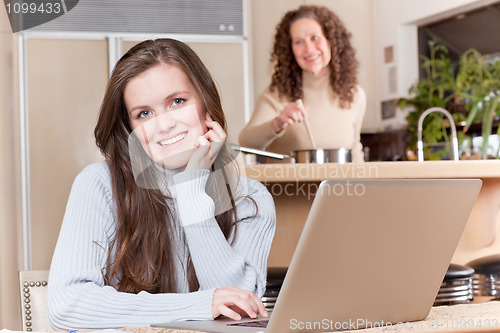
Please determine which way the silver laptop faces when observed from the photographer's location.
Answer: facing away from the viewer and to the left of the viewer

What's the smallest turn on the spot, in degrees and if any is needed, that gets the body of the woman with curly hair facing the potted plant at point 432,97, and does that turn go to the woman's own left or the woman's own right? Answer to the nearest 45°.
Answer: approximately 135° to the woman's own left

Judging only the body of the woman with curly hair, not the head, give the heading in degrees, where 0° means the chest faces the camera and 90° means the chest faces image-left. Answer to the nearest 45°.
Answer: approximately 0°

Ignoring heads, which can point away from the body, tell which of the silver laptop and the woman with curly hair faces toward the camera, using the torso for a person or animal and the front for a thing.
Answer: the woman with curly hair

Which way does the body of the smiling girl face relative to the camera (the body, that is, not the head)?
toward the camera

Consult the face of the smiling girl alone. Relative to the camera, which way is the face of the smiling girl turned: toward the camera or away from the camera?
toward the camera

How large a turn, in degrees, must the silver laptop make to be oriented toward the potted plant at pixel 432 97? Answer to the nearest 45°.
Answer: approximately 45° to its right

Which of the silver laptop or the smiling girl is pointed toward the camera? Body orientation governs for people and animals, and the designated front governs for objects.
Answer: the smiling girl

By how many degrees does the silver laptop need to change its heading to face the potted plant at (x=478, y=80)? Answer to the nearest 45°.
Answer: approximately 45° to its right

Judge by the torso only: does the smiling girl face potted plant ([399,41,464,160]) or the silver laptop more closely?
the silver laptop

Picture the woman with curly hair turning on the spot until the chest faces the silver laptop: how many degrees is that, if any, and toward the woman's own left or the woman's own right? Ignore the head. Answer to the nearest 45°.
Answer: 0° — they already face it

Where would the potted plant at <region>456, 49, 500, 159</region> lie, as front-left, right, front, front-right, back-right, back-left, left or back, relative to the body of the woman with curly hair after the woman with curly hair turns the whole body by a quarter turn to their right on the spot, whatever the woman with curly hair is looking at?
back-right

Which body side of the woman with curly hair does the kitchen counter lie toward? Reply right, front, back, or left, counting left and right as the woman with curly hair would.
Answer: front

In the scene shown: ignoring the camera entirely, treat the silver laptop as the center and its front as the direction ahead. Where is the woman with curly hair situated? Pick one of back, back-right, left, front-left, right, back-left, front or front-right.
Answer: front-right
